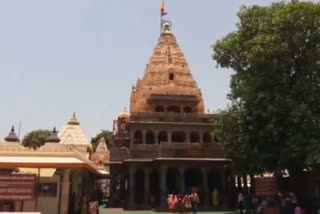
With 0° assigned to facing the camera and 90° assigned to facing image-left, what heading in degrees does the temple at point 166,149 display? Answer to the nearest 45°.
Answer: approximately 0°

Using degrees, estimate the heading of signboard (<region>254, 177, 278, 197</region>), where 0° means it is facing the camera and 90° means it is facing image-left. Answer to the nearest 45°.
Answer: approximately 0°

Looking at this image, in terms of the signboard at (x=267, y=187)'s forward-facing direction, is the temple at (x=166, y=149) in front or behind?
behind

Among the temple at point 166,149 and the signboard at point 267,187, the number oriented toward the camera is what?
2

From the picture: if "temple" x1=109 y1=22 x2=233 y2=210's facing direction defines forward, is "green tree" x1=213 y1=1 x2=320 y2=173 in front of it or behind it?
in front
